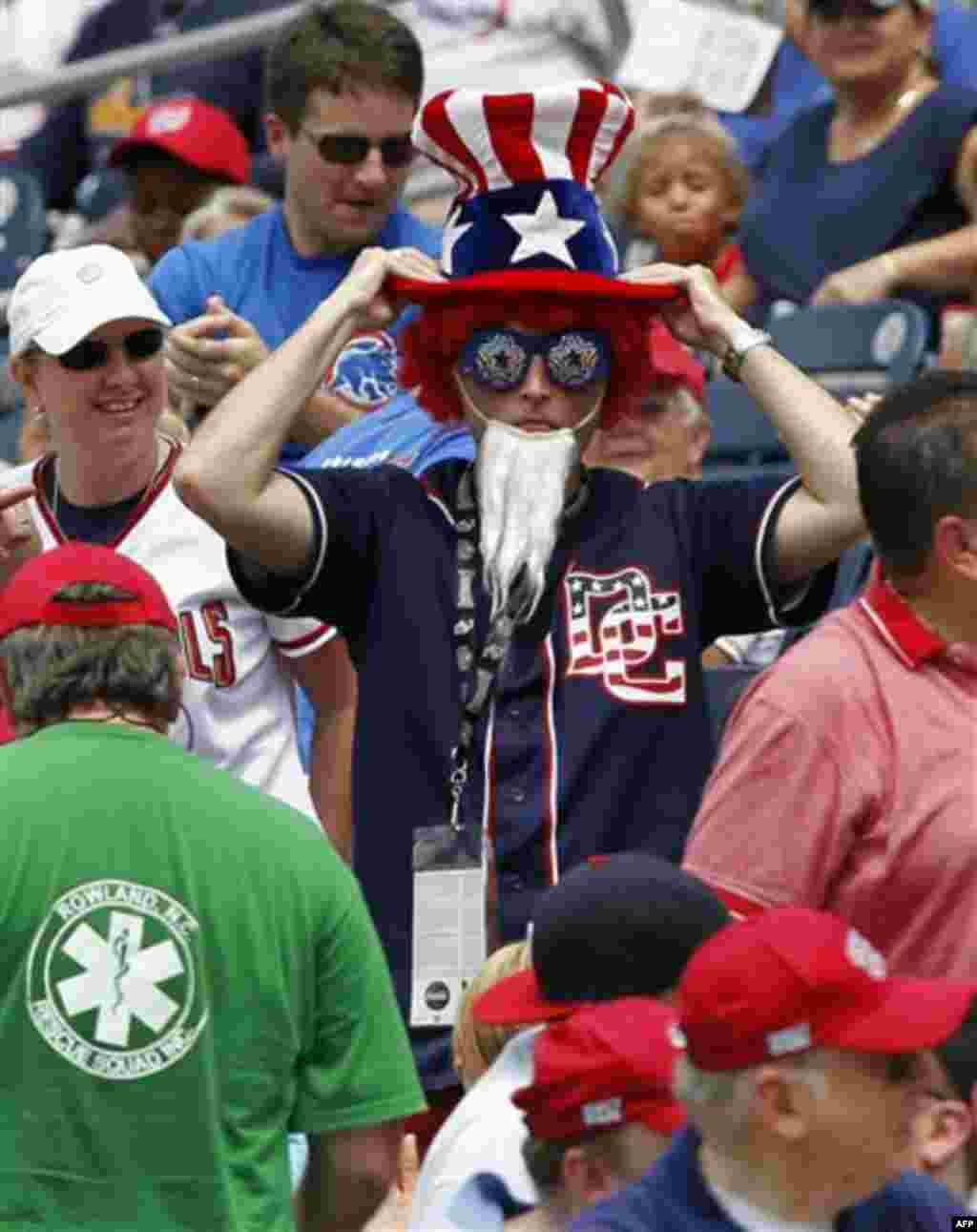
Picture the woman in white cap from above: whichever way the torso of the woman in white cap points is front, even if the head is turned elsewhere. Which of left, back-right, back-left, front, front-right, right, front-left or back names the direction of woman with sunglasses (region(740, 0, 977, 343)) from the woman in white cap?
back-left

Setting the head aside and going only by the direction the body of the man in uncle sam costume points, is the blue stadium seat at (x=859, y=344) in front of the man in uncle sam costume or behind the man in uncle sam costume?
behind

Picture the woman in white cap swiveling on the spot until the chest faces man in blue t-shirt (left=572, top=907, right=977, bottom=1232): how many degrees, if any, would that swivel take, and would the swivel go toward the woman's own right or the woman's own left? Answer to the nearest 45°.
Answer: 0° — they already face them

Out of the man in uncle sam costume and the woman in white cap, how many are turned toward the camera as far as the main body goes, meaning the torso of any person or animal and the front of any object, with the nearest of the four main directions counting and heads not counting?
2

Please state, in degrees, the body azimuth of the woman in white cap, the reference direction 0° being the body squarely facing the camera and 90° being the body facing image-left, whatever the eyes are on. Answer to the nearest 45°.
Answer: approximately 0°

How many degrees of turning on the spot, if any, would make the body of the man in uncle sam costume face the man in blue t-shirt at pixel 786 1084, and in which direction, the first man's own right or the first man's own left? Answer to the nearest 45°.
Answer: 0° — they already face them
